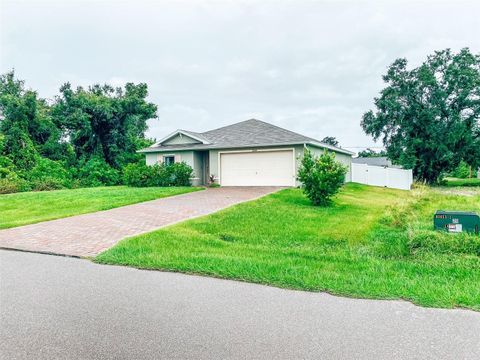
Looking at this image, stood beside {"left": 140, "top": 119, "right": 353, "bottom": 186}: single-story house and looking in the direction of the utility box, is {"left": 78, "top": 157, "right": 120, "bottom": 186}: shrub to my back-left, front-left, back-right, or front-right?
back-right

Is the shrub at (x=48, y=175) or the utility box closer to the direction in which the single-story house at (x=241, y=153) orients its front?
the utility box

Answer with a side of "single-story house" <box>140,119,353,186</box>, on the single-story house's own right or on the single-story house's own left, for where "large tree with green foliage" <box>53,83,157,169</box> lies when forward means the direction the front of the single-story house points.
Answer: on the single-story house's own right

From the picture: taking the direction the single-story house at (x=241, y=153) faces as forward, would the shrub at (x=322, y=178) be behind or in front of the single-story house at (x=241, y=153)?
in front

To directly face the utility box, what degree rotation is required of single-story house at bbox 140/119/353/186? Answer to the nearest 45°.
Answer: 0° — it already faces it

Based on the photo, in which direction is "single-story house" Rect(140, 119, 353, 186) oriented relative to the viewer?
toward the camera

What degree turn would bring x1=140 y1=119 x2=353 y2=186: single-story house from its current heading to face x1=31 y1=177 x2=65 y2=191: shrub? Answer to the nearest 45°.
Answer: approximately 90° to its right

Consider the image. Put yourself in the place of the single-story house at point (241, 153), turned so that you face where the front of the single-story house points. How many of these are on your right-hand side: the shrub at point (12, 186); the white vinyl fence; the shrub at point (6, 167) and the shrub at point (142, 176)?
3

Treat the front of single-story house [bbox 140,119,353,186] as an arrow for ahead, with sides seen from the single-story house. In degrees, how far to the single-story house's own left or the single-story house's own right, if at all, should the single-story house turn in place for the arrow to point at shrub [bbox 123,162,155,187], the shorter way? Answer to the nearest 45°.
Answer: approximately 90° to the single-story house's own right

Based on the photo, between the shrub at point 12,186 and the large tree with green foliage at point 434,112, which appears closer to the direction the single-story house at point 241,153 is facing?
the shrub

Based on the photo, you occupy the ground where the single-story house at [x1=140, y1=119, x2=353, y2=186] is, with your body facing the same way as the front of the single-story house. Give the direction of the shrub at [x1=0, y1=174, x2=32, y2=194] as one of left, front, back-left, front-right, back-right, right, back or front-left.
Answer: right

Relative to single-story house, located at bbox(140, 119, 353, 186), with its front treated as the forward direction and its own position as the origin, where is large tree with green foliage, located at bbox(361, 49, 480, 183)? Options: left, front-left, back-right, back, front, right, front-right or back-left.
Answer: back-left

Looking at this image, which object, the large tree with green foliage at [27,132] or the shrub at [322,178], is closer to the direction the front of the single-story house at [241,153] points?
the shrub

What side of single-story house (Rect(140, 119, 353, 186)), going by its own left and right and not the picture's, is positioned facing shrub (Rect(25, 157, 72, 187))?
right

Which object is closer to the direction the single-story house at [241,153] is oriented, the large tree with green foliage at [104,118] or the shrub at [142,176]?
the shrub
